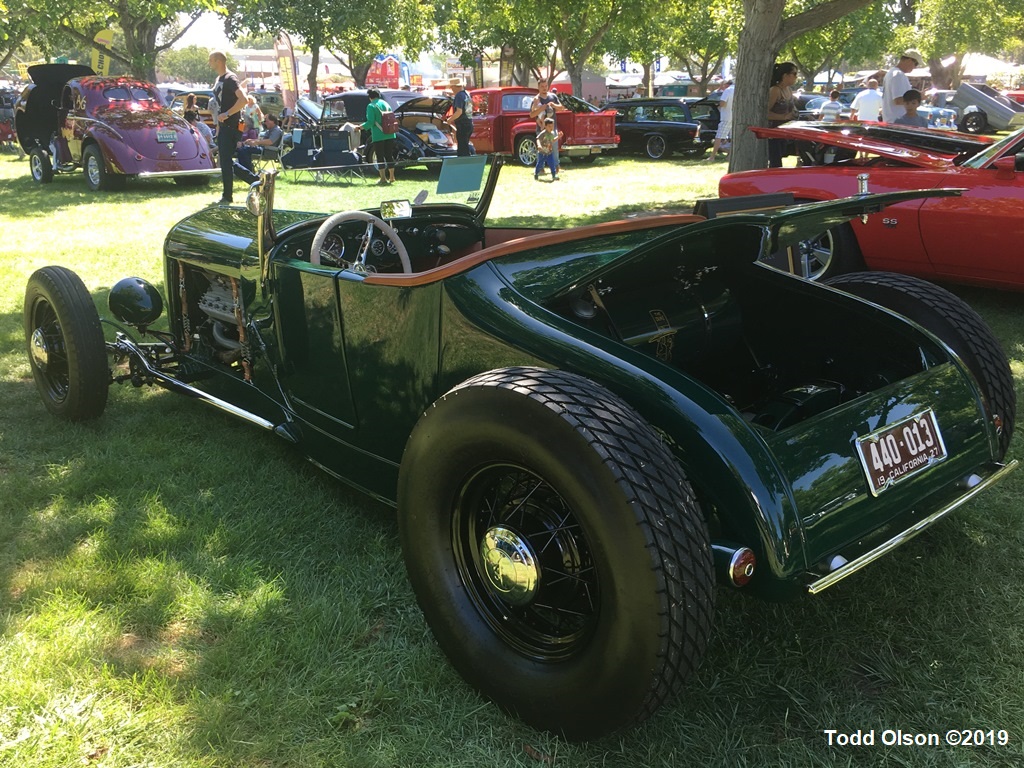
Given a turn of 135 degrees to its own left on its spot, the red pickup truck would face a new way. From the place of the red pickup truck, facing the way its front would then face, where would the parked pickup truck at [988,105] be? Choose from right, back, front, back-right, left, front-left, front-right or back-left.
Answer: left

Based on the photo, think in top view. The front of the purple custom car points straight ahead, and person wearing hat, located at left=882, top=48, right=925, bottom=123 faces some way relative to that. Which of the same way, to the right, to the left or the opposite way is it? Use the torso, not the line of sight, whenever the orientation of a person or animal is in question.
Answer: the opposite way

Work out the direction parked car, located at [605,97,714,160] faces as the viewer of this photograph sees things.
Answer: facing away from the viewer and to the left of the viewer

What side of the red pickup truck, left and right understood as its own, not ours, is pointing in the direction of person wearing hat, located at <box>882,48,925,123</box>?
back

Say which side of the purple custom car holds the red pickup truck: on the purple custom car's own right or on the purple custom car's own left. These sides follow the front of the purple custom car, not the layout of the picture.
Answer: on the purple custom car's own right

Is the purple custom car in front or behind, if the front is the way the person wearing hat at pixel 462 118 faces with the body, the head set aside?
in front

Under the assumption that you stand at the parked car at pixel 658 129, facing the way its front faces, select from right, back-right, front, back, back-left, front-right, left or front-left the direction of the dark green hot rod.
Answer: back-left

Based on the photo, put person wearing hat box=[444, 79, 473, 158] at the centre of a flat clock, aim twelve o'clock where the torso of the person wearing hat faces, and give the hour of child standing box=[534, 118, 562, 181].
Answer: The child standing is roughly at 8 o'clock from the person wearing hat.

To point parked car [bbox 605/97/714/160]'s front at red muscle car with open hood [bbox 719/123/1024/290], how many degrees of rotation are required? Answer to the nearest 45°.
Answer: approximately 135° to its left

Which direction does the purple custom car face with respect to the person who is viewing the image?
facing away from the viewer and to the left of the viewer
